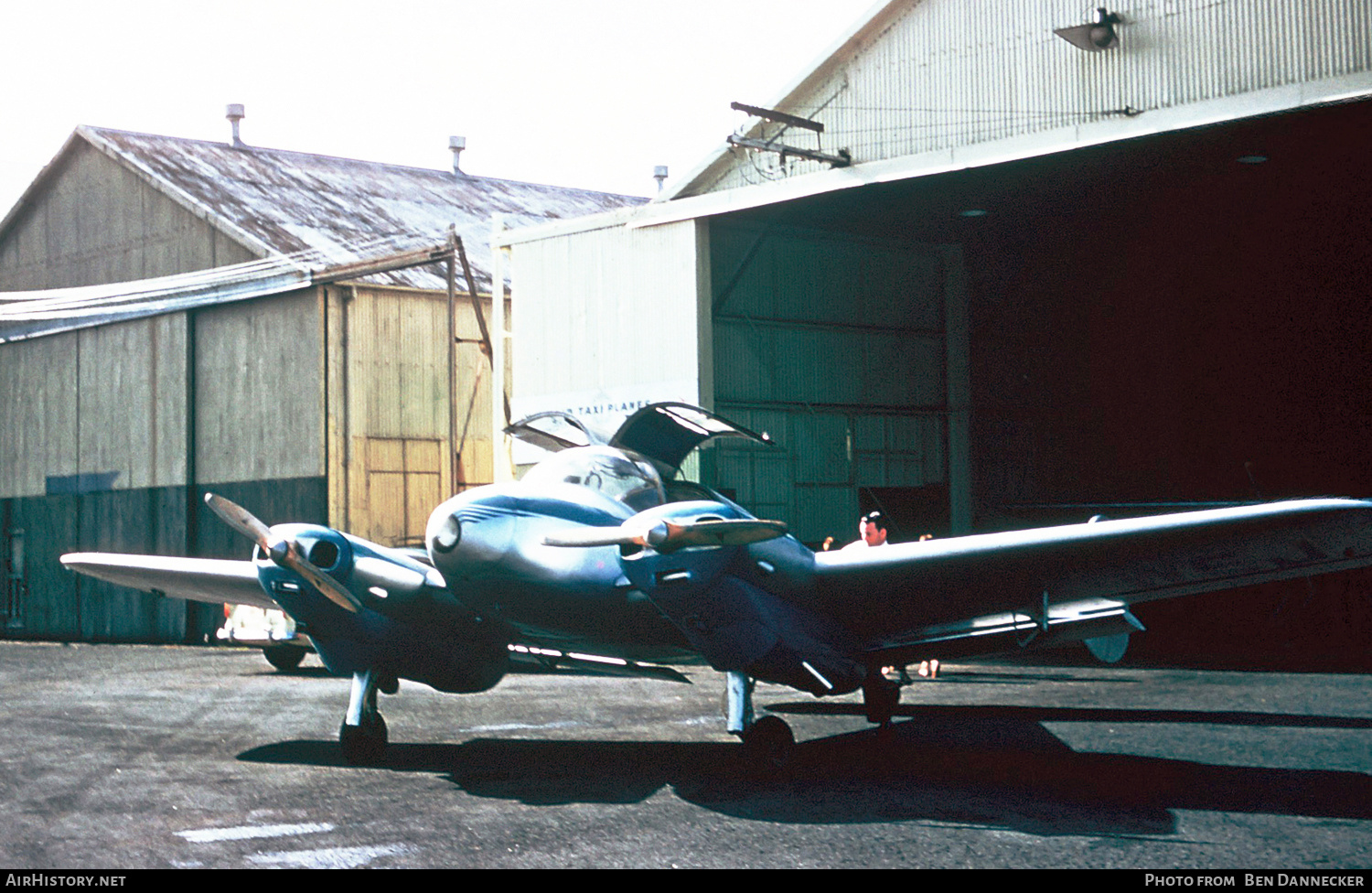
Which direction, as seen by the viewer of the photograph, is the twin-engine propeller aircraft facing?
facing the viewer and to the left of the viewer
